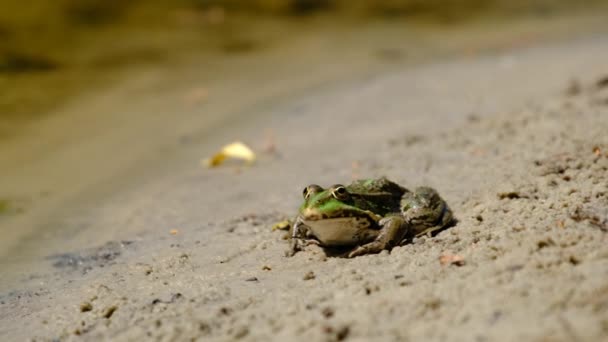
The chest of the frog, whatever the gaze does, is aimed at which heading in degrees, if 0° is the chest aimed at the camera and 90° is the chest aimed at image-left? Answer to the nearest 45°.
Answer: approximately 45°

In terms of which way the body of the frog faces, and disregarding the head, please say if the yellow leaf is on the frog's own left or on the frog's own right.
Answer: on the frog's own right
